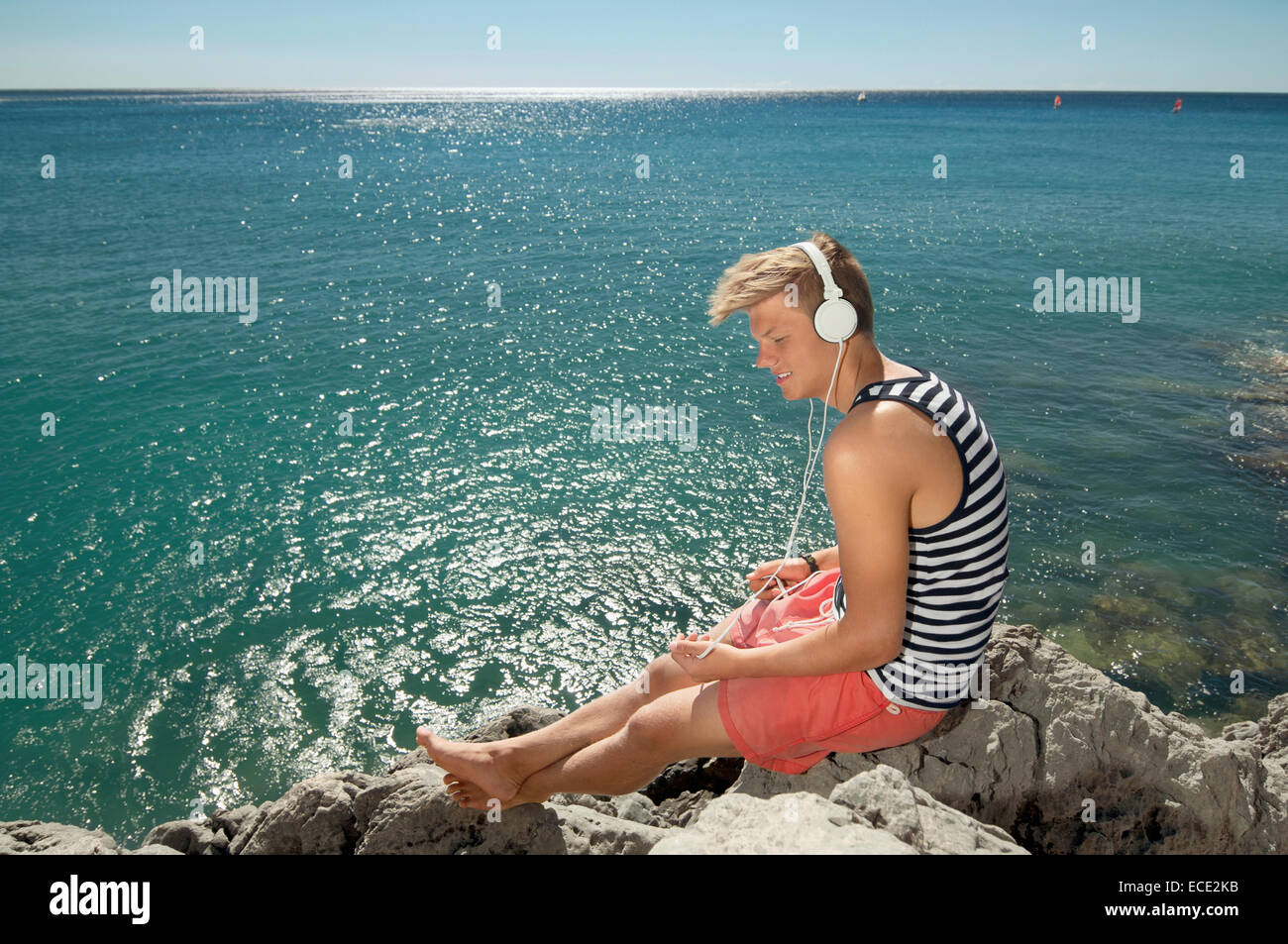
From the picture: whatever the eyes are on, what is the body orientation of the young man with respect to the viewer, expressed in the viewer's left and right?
facing to the left of the viewer
